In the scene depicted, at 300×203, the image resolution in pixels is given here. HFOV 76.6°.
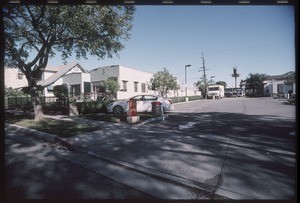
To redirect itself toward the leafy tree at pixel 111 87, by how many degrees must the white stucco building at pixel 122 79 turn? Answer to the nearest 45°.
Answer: approximately 45° to its left

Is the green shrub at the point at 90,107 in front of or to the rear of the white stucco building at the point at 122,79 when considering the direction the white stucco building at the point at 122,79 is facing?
in front

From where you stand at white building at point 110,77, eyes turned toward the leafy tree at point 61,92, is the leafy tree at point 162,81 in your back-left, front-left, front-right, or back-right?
back-left

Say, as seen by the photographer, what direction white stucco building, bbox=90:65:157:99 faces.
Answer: facing the viewer and to the left of the viewer

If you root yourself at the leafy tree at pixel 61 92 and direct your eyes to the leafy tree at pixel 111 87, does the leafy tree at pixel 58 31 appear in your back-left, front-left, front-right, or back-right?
back-right

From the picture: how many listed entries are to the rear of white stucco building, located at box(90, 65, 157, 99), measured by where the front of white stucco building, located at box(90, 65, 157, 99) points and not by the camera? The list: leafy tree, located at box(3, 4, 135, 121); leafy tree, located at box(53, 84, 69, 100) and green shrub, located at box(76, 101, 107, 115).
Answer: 0

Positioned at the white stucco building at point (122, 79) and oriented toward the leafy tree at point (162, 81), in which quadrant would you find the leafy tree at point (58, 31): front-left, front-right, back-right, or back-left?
back-right

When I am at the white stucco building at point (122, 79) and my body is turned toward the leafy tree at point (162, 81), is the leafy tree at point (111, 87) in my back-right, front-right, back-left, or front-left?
back-right

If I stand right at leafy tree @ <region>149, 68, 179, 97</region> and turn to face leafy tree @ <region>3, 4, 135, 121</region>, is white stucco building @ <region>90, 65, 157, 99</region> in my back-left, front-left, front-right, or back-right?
front-right

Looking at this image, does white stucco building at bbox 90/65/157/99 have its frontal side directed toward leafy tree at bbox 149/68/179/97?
no
